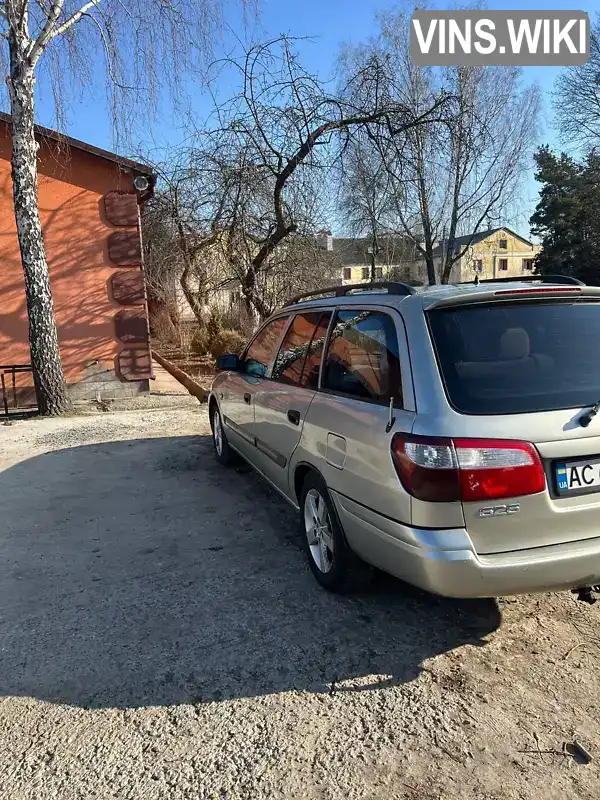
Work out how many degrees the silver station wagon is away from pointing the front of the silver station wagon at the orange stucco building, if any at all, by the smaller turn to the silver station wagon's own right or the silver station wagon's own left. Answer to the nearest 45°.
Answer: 0° — it already faces it

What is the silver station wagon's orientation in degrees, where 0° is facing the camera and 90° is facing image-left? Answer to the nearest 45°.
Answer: approximately 135°
